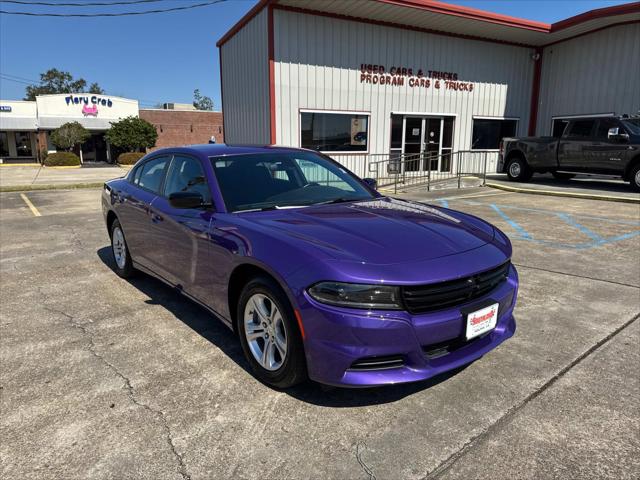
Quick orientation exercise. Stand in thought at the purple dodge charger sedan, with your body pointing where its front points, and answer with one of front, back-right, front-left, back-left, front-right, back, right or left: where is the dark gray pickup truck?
left

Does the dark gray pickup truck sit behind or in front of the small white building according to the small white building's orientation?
in front

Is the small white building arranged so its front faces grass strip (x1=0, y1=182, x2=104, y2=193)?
yes

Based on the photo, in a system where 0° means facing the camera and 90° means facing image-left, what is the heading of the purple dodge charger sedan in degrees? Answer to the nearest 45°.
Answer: approximately 315°

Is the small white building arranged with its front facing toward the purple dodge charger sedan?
yes

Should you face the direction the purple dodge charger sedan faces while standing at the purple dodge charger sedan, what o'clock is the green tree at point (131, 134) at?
The green tree is roughly at 7 o'clock from the purple dodge charger sedan.

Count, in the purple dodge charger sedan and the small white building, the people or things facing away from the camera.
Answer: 0

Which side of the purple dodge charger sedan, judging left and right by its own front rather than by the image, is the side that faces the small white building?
back

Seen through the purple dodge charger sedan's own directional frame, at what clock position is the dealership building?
The dealership building is roughly at 8 o'clock from the purple dodge charger sedan.

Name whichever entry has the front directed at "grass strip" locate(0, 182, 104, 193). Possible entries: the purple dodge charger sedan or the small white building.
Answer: the small white building

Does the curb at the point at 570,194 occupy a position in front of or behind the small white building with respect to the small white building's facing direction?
in front

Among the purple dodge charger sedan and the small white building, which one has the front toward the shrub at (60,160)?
the small white building
